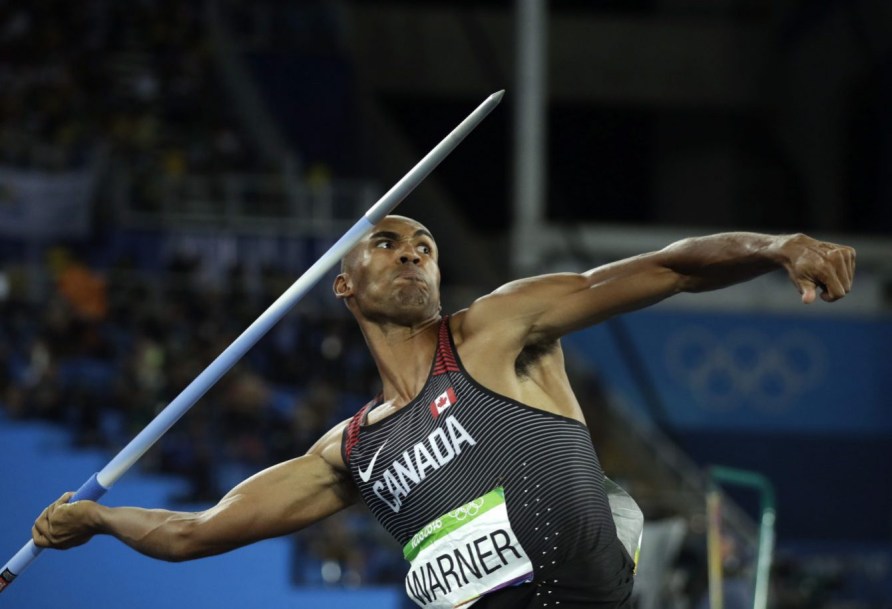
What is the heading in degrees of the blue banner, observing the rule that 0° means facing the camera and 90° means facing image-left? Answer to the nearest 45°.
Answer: approximately 0°

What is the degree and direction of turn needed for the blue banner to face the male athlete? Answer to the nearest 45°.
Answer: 0° — it already faces them

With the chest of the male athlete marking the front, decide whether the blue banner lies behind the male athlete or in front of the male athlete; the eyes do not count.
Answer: behind

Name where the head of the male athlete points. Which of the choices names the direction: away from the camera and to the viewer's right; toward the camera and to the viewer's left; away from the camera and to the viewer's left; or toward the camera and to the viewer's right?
toward the camera and to the viewer's right

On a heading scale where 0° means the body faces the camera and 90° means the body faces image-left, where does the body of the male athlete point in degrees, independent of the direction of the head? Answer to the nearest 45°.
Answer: approximately 45°
